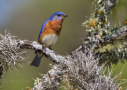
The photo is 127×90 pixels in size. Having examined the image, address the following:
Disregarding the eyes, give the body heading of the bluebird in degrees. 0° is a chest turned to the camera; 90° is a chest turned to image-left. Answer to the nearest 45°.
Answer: approximately 315°
